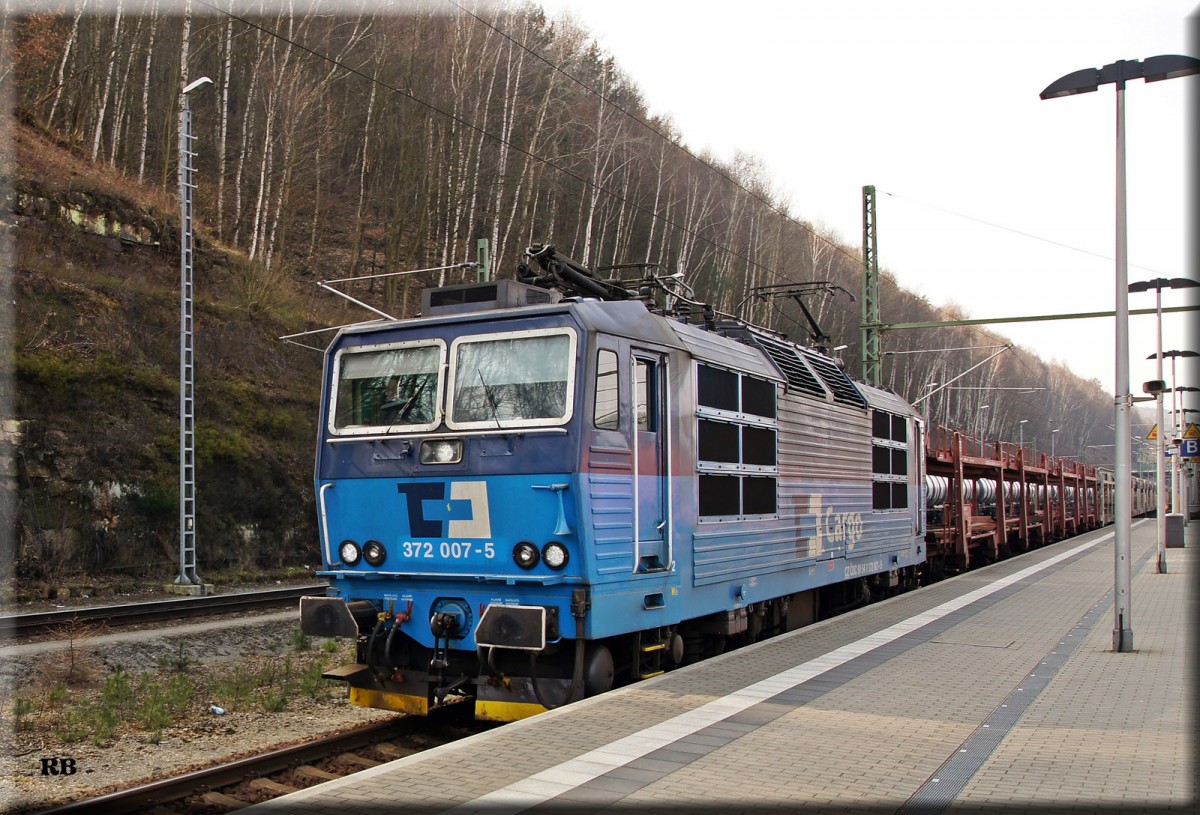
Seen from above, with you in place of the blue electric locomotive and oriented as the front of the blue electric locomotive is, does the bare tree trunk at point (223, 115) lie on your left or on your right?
on your right

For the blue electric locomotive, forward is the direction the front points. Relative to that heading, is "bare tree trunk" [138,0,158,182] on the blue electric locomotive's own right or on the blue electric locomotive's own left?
on the blue electric locomotive's own right

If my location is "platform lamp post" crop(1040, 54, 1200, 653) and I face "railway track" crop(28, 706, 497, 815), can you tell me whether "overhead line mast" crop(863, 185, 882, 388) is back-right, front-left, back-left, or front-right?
back-right

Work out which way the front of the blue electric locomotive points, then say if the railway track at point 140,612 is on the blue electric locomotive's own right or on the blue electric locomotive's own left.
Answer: on the blue electric locomotive's own right

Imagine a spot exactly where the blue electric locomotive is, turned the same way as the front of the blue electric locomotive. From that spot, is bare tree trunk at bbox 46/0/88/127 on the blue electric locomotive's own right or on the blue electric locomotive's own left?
on the blue electric locomotive's own right

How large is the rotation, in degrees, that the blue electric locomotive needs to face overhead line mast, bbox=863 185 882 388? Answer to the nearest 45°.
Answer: approximately 135° to its right

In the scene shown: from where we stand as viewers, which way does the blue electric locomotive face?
facing the viewer and to the left of the viewer
